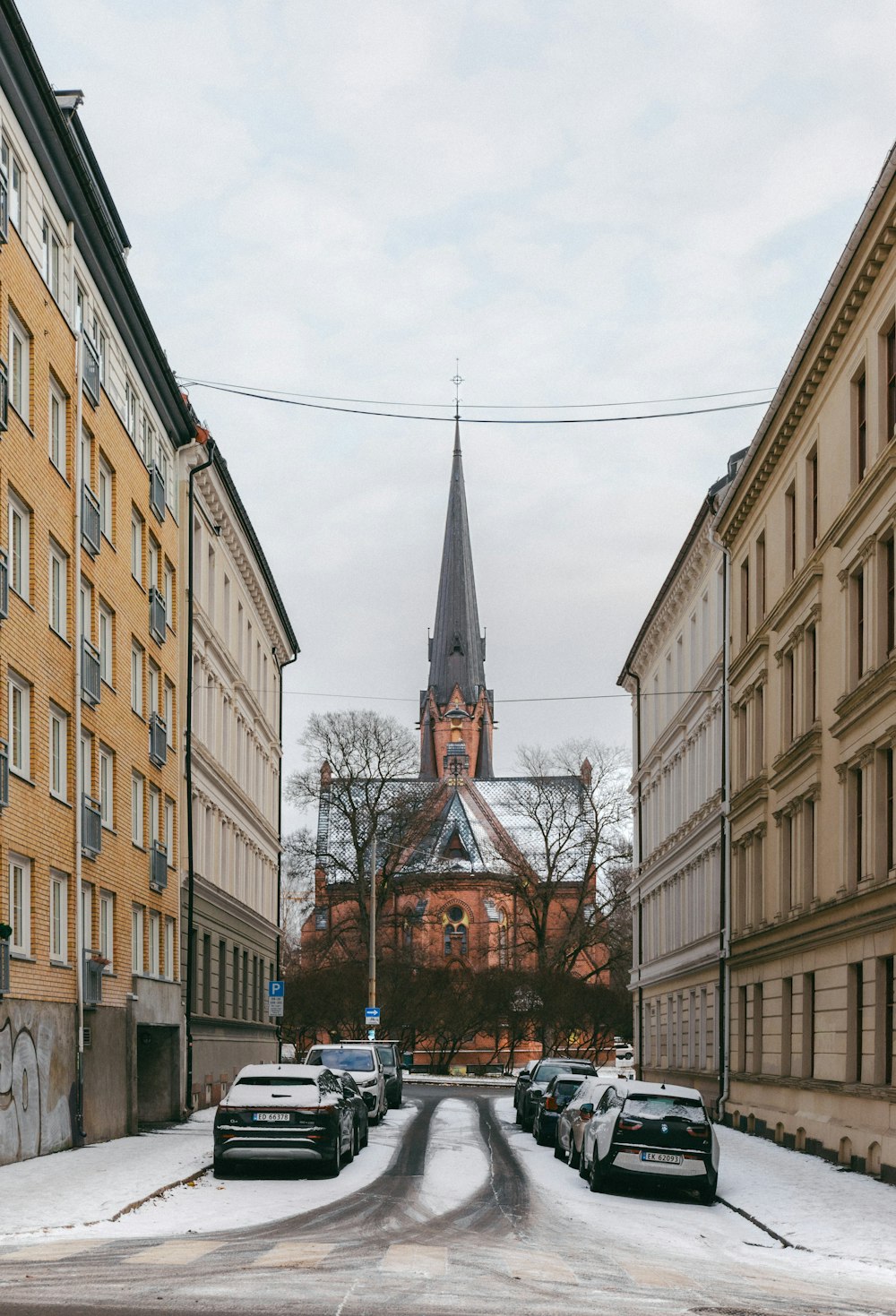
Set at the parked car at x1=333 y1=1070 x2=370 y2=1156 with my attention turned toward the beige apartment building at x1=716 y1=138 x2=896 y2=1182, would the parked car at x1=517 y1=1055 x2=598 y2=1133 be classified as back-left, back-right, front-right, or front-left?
front-left

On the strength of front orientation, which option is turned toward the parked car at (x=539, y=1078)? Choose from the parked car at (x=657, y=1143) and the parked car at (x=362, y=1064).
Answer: the parked car at (x=657, y=1143)

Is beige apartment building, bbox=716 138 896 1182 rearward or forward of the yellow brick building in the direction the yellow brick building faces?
forward

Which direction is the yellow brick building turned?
to the viewer's right

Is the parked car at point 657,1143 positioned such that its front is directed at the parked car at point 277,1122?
no

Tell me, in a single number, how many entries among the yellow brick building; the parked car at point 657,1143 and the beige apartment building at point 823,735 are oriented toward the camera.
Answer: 0

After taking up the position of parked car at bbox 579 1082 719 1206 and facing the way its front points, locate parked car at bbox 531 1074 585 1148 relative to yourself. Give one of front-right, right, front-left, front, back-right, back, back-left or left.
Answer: front

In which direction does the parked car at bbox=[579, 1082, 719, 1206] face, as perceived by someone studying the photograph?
facing away from the viewer

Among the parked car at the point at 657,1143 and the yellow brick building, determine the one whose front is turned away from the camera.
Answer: the parked car

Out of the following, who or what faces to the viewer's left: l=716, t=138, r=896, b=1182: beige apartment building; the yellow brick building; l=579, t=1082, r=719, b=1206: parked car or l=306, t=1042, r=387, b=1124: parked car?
the beige apartment building

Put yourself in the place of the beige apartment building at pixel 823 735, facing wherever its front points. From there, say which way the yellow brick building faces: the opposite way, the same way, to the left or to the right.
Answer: the opposite way

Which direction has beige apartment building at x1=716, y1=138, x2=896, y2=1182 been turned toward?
to the viewer's left
